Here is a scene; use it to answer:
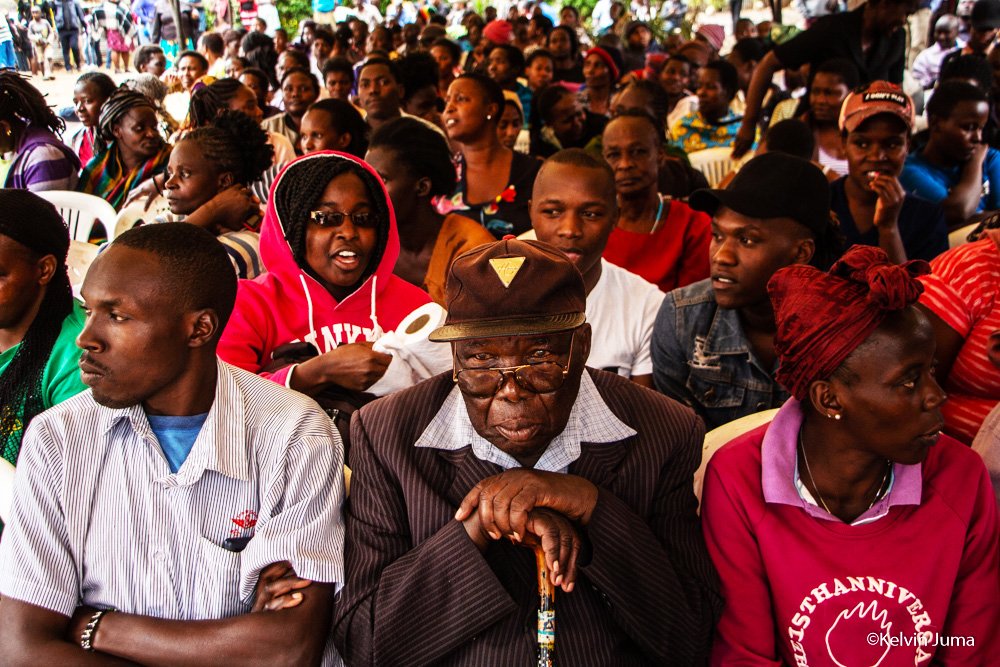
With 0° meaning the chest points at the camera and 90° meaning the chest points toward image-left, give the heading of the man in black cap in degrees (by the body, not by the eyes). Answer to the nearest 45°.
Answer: approximately 45°

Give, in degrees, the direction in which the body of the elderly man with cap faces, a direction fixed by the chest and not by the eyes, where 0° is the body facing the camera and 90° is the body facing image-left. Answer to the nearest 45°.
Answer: approximately 0°

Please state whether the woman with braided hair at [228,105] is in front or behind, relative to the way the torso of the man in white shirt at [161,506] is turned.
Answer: behind

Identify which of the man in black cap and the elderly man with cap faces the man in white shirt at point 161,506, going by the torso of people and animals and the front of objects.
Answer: the man in black cap

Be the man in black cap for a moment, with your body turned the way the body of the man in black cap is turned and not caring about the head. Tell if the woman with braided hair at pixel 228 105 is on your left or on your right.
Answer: on your right
